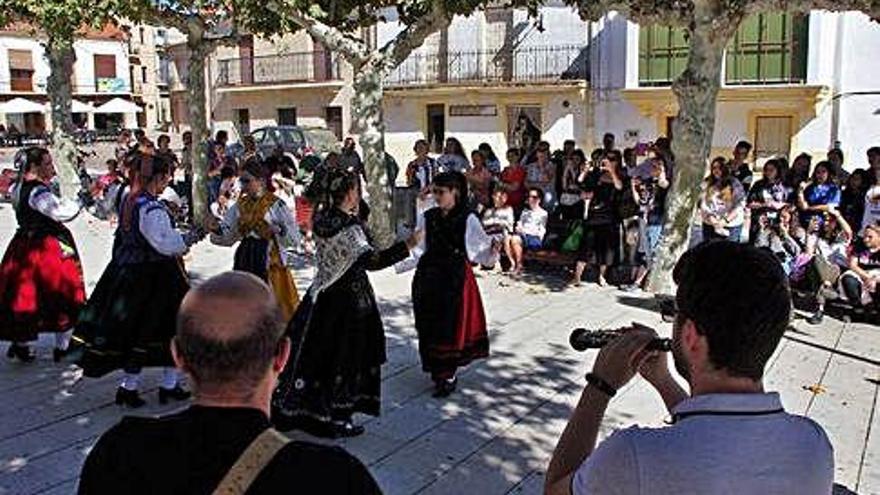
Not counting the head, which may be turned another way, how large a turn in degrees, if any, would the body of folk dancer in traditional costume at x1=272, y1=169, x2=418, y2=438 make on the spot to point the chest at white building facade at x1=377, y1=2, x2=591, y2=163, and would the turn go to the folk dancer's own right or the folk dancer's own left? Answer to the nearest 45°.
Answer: approximately 90° to the folk dancer's own left

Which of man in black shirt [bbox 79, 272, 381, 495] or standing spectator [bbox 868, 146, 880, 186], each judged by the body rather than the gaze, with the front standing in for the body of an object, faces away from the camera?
the man in black shirt

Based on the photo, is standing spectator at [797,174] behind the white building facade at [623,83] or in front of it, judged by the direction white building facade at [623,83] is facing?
in front

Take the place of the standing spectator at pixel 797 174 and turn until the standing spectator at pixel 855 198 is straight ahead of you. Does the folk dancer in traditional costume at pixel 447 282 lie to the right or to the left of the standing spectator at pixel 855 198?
right

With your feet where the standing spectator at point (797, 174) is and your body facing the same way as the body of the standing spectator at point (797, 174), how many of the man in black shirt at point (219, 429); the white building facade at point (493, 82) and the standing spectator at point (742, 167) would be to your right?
2

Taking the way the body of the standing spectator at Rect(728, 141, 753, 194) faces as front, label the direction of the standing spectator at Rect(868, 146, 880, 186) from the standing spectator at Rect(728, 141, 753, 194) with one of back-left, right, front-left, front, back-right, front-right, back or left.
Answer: left

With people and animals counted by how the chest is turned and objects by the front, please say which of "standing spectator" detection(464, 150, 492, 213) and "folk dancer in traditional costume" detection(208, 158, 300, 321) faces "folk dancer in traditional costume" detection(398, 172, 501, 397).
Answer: the standing spectator

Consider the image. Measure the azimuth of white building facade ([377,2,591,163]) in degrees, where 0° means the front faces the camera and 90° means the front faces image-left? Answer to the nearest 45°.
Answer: approximately 0°

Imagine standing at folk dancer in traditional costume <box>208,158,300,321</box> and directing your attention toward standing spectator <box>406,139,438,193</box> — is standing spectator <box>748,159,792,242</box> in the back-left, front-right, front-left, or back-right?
front-right

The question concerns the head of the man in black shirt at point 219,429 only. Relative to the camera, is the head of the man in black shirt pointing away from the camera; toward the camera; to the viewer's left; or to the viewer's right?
away from the camera

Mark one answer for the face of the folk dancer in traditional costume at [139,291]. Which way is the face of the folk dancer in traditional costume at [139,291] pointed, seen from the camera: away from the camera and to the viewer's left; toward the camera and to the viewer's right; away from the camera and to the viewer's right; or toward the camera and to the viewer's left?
away from the camera and to the viewer's right

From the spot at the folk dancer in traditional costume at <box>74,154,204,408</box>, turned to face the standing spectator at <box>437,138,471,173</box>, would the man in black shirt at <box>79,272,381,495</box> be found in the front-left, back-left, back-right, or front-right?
back-right

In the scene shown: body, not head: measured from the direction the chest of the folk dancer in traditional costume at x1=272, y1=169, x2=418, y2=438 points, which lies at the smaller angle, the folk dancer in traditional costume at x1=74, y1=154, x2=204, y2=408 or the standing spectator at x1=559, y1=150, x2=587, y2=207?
the standing spectator

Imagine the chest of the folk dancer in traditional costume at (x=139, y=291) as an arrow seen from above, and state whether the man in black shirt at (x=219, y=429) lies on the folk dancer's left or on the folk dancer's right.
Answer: on the folk dancer's right

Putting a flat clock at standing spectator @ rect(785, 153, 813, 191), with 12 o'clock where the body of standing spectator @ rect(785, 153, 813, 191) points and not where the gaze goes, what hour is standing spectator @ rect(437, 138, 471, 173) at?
standing spectator @ rect(437, 138, 471, 173) is roughly at 2 o'clock from standing spectator @ rect(785, 153, 813, 191).

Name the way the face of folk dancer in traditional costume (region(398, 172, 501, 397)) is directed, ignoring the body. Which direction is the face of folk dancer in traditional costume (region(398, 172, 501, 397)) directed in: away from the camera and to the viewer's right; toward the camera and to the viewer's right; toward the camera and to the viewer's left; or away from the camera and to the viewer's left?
toward the camera and to the viewer's left

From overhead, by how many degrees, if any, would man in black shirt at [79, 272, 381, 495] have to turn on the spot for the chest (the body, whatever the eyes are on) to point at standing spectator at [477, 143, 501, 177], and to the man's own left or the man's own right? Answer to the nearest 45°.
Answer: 0° — they already face them

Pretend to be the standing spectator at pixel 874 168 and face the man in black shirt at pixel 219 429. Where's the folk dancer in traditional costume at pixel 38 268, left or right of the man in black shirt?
right

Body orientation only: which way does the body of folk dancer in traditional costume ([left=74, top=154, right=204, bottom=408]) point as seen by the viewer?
to the viewer's right

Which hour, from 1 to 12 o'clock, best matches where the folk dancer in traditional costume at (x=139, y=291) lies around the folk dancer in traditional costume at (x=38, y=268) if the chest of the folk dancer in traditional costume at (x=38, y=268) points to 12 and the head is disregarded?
the folk dancer in traditional costume at (x=139, y=291) is roughly at 2 o'clock from the folk dancer in traditional costume at (x=38, y=268).

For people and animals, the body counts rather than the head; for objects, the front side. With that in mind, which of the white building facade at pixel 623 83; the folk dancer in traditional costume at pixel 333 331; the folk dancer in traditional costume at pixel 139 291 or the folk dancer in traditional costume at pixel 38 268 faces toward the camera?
the white building facade

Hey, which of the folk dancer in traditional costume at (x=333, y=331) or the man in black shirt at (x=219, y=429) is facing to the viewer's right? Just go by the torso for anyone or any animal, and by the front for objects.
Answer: the folk dancer in traditional costume
